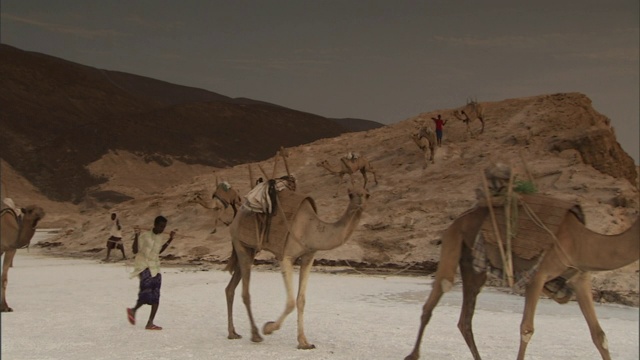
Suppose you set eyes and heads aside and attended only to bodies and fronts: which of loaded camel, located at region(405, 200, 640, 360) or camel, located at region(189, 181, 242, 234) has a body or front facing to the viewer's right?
the loaded camel

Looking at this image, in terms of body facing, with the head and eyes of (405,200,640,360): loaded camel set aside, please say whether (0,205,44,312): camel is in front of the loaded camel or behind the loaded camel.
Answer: behind

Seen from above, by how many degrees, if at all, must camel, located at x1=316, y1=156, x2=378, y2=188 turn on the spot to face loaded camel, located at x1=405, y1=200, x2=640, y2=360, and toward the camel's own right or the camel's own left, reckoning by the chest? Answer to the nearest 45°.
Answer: approximately 90° to the camel's own left

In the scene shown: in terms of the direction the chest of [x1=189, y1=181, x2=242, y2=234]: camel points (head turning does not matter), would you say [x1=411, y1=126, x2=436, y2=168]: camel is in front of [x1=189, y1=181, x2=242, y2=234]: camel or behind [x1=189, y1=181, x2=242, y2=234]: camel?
behind

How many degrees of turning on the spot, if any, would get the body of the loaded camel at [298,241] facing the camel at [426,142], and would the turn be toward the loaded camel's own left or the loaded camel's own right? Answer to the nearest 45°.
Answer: approximately 135° to the loaded camel's own left

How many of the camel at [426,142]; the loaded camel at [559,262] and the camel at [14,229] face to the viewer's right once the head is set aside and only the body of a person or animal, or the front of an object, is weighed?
2

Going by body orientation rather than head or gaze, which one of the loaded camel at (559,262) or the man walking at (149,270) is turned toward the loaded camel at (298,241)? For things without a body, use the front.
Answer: the man walking

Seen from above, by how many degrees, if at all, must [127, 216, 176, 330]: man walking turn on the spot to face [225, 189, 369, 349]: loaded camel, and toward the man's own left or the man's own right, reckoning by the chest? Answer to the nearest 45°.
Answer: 0° — they already face it

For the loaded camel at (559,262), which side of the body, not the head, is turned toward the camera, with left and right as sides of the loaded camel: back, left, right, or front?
right

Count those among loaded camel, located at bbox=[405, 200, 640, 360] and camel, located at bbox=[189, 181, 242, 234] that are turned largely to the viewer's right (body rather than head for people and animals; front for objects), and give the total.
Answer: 1

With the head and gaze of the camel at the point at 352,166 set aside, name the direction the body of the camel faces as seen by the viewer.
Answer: to the viewer's left

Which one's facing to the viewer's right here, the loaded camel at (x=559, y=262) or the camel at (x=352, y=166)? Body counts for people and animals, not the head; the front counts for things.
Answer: the loaded camel

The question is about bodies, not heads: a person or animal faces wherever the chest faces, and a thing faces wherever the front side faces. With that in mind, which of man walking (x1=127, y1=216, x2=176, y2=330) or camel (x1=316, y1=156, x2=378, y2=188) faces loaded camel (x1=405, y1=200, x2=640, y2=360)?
the man walking

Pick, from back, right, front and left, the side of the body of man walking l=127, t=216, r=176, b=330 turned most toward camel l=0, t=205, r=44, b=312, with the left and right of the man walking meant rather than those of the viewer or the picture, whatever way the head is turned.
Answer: back

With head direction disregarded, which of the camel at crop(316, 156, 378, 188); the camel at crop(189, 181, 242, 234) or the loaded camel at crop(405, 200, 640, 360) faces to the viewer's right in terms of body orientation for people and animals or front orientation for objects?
the loaded camel
